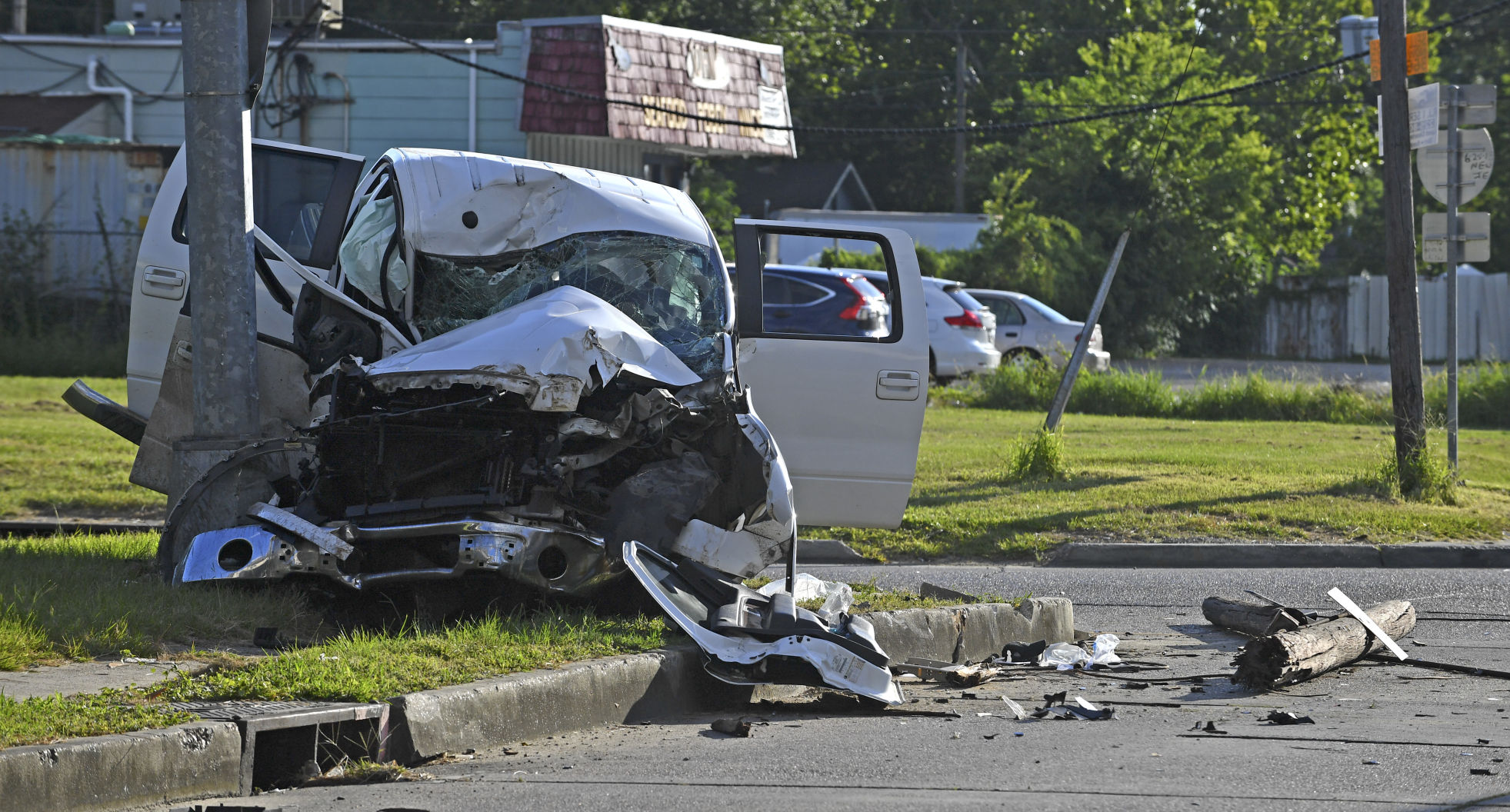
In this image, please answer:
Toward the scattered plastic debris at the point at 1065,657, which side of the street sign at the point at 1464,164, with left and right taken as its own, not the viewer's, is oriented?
back

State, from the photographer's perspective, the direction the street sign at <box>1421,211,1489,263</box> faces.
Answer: facing away from the viewer

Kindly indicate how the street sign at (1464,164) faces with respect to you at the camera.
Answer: facing away from the viewer

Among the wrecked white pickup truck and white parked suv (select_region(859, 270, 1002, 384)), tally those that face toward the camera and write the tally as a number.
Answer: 1

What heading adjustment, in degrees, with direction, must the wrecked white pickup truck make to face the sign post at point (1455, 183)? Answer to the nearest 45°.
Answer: approximately 135° to its left

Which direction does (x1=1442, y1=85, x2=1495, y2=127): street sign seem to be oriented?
away from the camera

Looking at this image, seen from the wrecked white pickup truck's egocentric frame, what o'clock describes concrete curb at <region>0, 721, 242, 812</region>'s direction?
The concrete curb is roughly at 1 o'clock from the wrecked white pickup truck.

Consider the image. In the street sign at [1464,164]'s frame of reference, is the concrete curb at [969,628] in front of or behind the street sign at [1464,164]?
behind

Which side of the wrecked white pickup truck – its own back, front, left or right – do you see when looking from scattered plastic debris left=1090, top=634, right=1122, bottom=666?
front

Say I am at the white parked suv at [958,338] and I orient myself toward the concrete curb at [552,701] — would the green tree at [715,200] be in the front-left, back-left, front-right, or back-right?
back-right

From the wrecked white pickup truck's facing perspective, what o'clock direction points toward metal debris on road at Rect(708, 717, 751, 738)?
The metal debris on road is roughly at 11 o'clock from the wrecked white pickup truck.

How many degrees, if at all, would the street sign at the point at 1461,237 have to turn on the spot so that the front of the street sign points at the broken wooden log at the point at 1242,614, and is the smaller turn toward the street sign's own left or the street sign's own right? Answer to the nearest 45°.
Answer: approximately 180°

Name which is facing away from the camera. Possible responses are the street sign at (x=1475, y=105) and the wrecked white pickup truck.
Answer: the street sign

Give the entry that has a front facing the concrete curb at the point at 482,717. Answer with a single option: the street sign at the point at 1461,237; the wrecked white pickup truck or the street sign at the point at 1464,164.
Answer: the wrecked white pickup truck
